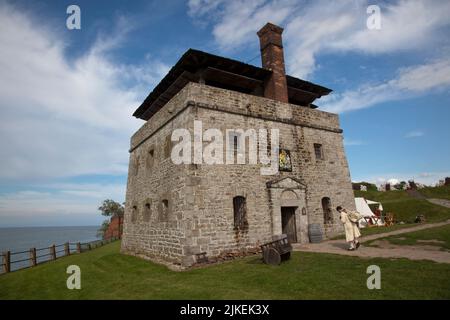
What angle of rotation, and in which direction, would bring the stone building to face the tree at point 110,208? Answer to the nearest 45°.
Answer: approximately 180°

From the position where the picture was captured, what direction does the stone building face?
facing the viewer and to the right of the viewer

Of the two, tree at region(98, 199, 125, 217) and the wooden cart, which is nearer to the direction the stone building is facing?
the wooden cart

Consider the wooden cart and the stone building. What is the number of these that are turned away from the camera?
0
